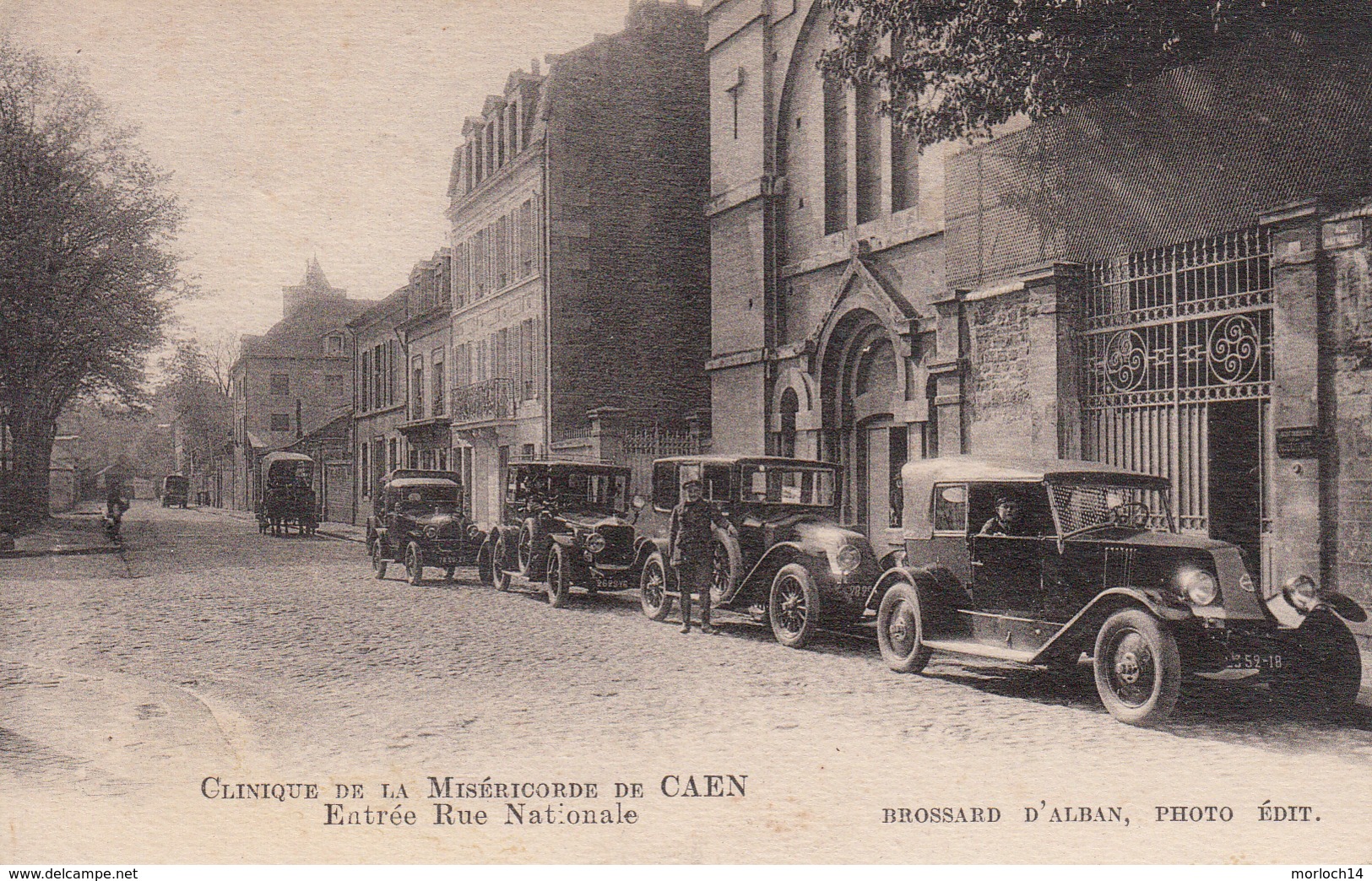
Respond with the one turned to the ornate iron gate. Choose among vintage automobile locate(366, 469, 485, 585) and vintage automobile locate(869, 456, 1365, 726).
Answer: vintage automobile locate(366, 469, 485, 585)

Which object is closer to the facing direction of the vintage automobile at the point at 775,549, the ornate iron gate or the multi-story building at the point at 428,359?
the ornate iron gate

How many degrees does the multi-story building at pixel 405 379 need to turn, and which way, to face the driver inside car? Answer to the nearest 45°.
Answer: approximately 45° to its left

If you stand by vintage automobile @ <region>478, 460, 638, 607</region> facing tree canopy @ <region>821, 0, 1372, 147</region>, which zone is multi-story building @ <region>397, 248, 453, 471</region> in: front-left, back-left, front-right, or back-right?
back-left

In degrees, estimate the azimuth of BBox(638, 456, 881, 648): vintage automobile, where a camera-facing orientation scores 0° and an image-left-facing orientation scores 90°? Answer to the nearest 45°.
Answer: approximately 315°

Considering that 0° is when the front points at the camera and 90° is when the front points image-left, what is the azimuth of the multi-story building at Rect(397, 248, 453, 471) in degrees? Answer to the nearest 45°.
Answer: approximately 45°

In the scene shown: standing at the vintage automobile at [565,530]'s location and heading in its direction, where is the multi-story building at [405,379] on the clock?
The multi-story building is roughly at 7 o'clock from the vintage automobile.
